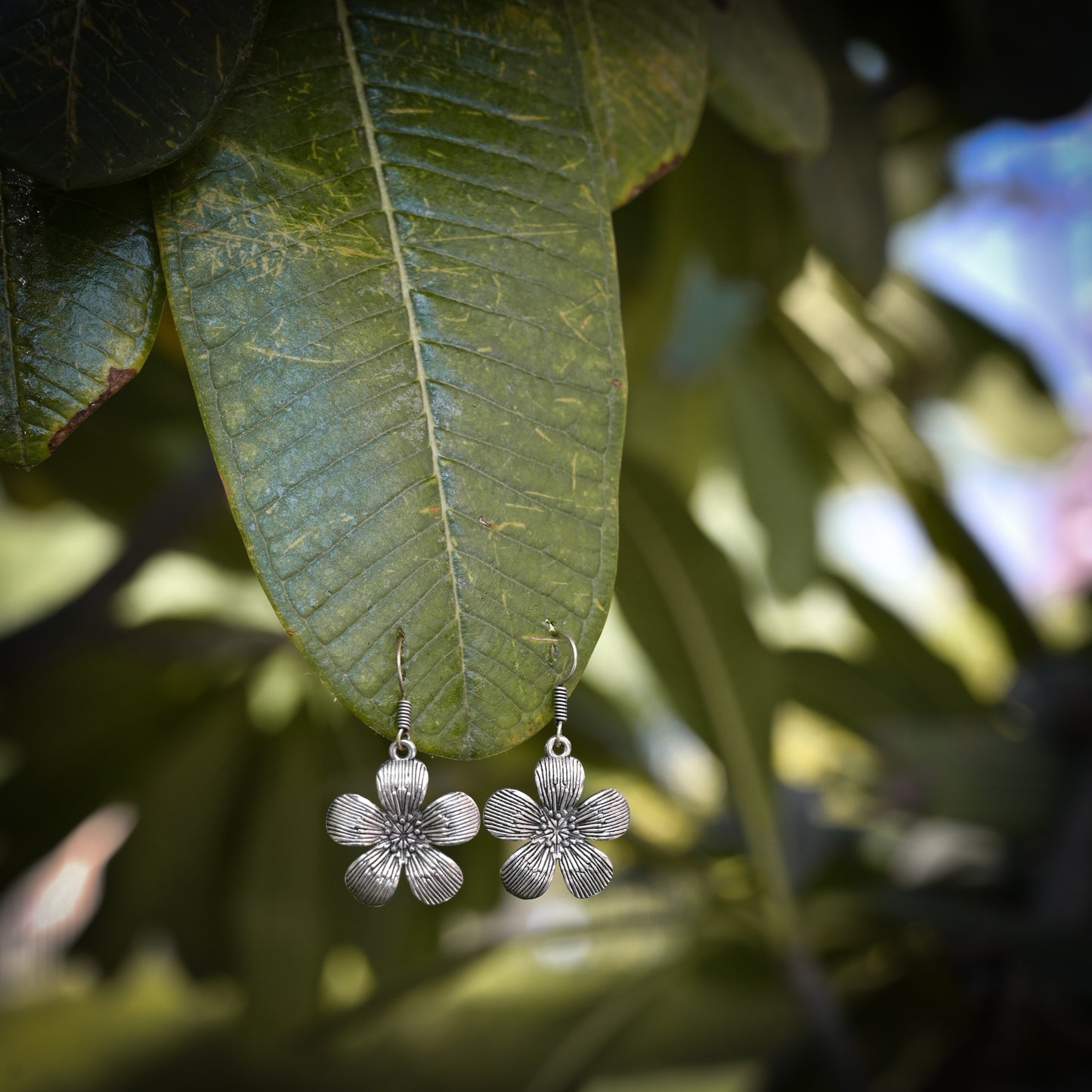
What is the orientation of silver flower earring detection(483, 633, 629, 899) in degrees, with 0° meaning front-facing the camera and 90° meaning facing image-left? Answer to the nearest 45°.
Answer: approximately 0°

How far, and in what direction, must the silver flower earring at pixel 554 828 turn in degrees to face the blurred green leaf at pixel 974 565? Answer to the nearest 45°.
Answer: approximately 135° to its left

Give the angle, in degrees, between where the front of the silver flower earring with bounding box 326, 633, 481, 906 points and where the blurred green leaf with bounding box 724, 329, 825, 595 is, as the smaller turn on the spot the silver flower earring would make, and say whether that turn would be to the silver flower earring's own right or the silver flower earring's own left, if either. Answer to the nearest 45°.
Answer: approximately 135° to the silver flower earring's own left

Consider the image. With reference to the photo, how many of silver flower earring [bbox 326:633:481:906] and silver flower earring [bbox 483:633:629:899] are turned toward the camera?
2
